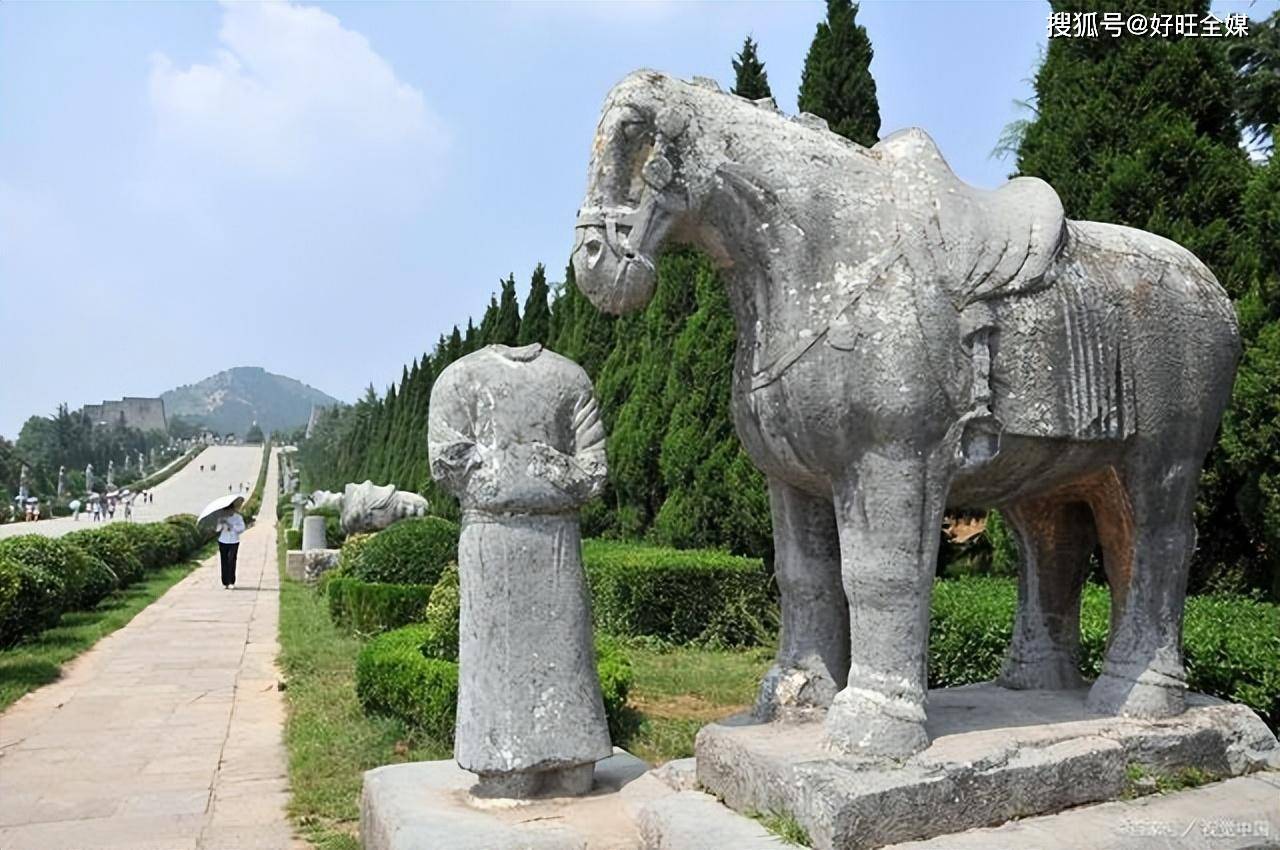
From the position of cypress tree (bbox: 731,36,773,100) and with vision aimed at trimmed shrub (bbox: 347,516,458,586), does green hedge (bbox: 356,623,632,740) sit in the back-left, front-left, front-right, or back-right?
front-left

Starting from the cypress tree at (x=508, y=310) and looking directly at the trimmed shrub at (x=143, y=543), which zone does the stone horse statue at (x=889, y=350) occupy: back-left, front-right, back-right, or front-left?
front-left

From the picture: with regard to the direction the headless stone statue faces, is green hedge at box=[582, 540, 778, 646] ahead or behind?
behind

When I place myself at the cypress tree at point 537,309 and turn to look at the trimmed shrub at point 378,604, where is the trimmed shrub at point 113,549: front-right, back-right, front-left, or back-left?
front-right

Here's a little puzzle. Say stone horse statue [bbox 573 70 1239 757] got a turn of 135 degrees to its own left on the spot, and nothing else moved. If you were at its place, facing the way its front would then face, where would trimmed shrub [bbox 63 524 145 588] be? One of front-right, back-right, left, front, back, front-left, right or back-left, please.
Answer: back-left

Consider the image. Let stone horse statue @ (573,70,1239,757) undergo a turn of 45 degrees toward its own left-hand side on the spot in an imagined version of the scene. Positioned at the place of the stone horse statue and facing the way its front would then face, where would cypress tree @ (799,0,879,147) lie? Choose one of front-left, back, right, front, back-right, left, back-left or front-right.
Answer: back

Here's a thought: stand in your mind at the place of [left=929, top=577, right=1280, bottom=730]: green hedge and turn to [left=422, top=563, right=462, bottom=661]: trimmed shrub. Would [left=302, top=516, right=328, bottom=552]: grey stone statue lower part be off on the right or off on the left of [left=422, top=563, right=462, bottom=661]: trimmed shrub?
right

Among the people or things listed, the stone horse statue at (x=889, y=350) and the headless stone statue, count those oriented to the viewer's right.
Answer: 0
